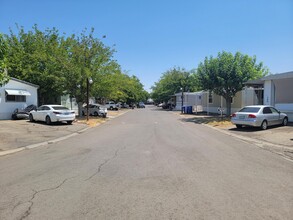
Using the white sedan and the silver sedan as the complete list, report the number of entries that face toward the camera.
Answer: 0

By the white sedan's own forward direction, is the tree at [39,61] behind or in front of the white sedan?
in front

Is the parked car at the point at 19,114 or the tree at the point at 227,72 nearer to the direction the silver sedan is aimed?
the tree
